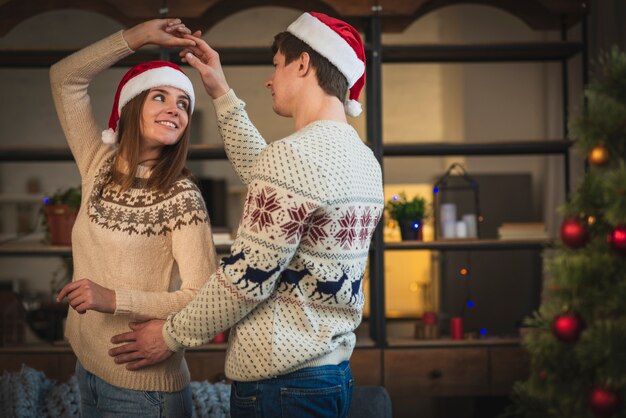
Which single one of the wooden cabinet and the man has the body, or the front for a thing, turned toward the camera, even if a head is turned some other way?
the wooden cabinet

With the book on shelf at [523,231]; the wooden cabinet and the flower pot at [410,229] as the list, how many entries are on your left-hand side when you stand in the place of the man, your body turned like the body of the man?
0

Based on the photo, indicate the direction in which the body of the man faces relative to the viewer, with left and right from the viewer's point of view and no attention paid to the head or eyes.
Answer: facing away from the viewer and to the left of the viewer

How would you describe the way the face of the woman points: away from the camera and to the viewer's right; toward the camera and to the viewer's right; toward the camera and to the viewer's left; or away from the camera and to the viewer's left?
toward the camera and to the viewer's right

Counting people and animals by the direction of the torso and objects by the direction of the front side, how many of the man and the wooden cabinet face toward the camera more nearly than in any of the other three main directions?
1

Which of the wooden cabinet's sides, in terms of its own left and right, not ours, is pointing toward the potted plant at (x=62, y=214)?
right

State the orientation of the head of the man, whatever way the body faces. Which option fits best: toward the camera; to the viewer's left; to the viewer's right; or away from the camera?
to the viewer's left

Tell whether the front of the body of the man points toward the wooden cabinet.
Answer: no

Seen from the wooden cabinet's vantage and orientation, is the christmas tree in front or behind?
in front

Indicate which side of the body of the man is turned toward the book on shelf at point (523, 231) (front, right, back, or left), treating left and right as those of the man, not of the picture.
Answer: right

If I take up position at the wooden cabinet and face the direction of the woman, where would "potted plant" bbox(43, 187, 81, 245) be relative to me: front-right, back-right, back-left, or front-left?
front-right

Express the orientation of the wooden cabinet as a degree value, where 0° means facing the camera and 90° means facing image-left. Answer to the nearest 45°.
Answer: approximately 0°

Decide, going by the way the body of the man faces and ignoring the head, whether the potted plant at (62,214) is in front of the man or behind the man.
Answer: in front
